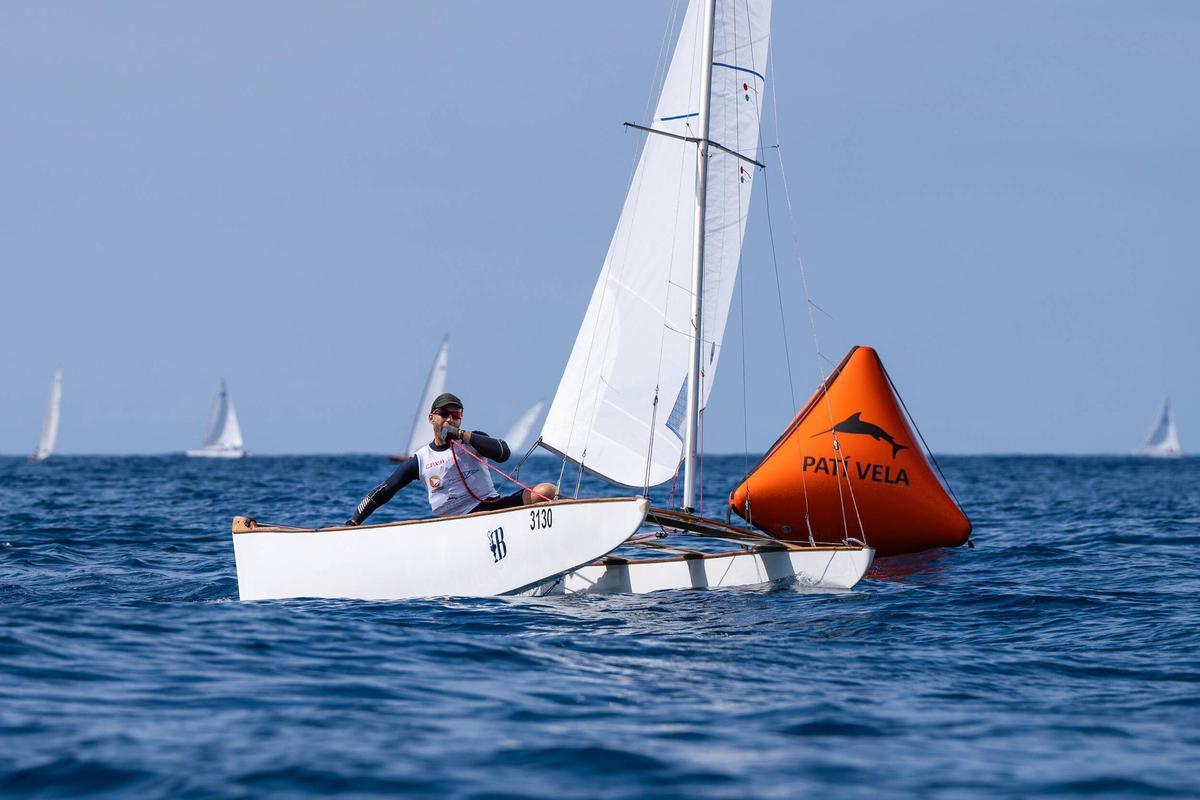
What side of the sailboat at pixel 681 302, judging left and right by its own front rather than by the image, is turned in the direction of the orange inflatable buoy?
left

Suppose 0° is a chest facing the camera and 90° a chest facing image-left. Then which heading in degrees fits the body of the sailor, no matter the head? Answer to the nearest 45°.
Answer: approximately 315°

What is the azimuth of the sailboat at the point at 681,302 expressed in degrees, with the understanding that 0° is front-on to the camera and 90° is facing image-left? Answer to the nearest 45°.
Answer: approximately 315°

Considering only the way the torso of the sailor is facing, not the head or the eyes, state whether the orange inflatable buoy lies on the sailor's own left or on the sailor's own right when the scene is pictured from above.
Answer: on the sailor's own left
